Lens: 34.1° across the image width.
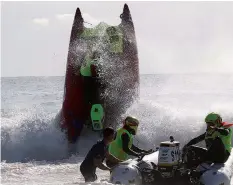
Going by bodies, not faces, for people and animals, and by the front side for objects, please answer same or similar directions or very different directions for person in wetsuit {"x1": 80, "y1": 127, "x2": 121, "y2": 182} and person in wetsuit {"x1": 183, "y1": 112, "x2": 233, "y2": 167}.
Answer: very different directions

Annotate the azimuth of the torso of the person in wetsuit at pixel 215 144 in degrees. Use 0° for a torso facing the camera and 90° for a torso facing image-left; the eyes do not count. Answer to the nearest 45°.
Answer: approximately 90°

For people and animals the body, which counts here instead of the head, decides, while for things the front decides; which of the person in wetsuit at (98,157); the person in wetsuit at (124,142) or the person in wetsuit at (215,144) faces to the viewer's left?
the person in wetsuit at (215,144)

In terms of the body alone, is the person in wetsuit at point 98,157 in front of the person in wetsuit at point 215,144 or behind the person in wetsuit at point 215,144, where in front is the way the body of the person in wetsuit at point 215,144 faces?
in front

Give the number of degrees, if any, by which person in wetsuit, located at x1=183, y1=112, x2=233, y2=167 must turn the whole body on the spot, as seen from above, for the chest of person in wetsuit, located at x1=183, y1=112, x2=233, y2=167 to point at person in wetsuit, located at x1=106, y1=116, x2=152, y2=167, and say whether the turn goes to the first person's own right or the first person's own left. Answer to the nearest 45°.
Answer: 0° — they already face them
